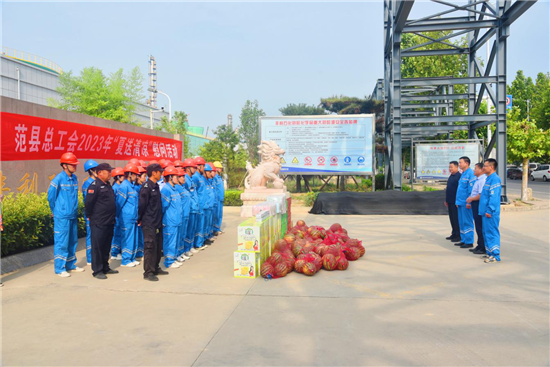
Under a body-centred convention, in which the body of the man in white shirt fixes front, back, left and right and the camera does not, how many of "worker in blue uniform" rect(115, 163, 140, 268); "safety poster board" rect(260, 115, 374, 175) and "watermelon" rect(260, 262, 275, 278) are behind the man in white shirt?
0

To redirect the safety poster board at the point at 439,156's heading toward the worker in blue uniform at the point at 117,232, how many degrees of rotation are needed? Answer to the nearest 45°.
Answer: approximately 45° to its right

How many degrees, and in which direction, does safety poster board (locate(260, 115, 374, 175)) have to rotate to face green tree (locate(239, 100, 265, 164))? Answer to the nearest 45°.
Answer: approximately 180°

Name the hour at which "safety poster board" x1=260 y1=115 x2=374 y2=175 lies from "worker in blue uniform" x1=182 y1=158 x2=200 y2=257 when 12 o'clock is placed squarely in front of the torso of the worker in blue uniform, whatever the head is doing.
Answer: The safety poster board is roughly at 10 o'clock from the worker in blue uniform.

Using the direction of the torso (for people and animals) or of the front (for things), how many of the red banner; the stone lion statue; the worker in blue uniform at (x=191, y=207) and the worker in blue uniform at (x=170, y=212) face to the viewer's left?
0

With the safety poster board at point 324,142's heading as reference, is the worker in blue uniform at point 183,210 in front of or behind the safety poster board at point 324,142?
in front

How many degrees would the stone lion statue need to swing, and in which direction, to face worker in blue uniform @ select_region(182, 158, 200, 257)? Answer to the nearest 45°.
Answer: approximately 90° to its right

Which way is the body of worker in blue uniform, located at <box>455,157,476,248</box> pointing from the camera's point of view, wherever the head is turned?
to the viewer's left

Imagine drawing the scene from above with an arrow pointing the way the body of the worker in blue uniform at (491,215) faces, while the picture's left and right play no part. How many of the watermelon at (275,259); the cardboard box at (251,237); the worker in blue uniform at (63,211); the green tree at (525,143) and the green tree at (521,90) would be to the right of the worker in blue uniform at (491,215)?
2

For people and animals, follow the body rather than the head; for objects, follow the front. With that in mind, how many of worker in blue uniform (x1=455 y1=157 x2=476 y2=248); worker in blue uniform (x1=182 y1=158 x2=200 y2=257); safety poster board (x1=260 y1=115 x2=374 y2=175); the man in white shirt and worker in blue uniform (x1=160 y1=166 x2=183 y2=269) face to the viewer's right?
2

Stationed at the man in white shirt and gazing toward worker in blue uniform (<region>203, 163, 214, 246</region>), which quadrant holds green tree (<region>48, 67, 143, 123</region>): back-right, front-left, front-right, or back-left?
front-right

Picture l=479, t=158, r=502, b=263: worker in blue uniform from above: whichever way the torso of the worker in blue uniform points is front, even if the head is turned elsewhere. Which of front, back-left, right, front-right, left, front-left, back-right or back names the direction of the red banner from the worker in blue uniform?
front

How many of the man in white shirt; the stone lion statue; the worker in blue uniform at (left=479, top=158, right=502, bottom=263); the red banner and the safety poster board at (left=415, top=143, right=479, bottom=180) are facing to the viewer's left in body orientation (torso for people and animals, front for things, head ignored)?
2

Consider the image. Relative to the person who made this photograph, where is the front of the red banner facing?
facing the viewer and to the right of the viewer

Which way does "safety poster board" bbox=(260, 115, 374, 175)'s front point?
toward the camera

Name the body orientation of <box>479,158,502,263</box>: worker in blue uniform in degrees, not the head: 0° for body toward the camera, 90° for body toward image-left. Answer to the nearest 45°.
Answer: approximately 90°

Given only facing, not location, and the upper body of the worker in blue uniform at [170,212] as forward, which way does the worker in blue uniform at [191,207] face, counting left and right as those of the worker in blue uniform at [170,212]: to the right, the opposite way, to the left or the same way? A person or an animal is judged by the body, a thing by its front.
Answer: the same way

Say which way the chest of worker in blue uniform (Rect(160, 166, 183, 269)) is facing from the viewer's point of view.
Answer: to the viewer's right

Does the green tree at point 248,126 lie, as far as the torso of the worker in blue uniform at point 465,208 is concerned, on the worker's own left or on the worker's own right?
on the worker's own right

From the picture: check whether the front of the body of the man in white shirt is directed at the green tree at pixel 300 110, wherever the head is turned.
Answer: no

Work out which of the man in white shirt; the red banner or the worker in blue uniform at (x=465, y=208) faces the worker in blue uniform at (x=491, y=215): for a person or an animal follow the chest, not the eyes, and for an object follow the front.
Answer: the red banner
